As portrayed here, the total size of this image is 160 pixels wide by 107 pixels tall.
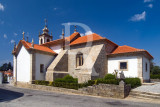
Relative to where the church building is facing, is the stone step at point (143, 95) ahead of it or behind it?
behind
